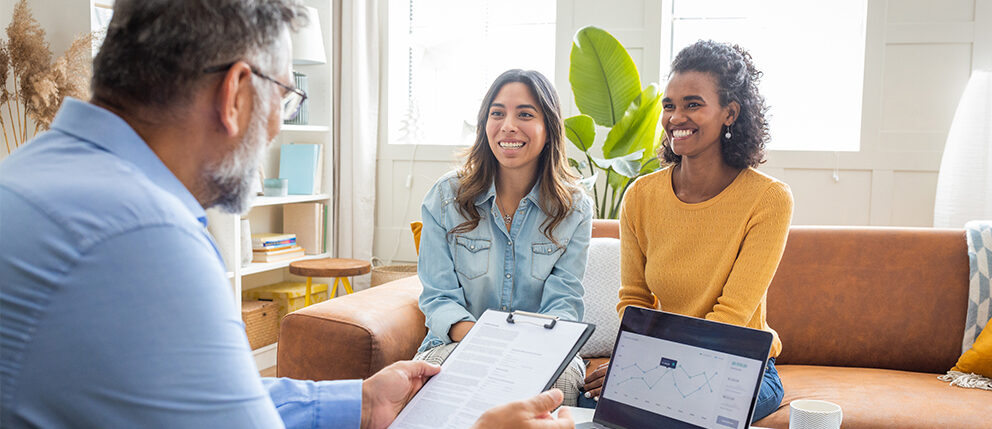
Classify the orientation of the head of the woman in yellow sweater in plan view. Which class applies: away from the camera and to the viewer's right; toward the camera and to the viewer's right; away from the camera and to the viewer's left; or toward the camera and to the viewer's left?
toward the camera and to the viewer's left

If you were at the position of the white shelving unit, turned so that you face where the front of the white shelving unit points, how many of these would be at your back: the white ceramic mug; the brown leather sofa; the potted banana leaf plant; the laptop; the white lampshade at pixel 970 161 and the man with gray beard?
0

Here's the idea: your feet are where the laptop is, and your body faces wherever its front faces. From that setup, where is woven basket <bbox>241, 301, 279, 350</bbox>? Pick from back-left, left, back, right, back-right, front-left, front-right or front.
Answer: back-right

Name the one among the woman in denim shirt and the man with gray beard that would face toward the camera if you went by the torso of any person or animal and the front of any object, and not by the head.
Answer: the woman in denim shirt

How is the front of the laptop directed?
toward the camera

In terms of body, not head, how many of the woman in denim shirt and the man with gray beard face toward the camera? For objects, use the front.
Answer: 1

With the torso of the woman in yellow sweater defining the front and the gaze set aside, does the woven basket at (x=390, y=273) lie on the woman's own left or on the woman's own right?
on the woman's own right

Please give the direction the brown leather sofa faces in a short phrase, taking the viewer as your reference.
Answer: facing the viewer

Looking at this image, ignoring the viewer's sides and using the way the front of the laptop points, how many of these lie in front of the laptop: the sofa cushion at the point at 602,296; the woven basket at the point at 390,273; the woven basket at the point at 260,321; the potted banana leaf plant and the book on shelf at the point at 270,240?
0

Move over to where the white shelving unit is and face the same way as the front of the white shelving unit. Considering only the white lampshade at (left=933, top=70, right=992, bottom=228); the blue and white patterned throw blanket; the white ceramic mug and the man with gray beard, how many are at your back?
0

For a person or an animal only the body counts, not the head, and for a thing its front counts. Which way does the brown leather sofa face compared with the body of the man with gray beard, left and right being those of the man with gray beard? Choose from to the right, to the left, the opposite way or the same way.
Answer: the opposite way

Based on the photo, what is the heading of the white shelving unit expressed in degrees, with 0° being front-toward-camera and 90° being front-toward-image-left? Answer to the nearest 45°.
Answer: approximately 315°

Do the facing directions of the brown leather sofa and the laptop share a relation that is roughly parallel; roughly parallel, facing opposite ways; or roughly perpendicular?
roughly parallel

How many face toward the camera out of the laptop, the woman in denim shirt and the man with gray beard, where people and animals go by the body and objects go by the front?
2

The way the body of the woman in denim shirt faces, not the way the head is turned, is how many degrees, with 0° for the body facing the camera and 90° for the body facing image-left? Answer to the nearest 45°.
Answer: approximately 0°

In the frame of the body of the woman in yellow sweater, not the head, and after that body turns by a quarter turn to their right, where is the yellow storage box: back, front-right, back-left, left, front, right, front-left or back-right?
front
